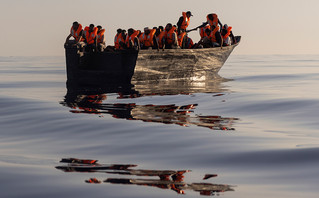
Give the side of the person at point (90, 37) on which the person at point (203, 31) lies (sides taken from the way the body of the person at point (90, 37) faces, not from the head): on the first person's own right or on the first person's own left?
on the first person's own left

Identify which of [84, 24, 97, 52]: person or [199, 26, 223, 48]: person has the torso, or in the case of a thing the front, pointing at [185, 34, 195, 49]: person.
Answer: [199, 26, 223, 48]: person

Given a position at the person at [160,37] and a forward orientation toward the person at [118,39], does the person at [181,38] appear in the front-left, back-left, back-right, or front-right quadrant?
back-right

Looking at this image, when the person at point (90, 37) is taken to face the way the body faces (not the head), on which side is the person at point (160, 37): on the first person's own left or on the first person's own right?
on the first person's own left
